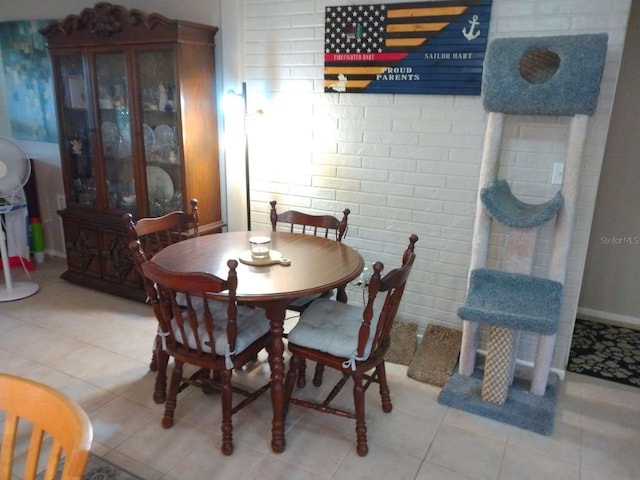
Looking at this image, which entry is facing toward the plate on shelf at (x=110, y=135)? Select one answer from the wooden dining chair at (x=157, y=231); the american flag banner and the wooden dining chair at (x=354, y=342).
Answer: the wooden dining chair at (x=354, y=342)

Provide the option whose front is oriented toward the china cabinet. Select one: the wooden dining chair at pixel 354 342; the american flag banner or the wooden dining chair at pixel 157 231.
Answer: the wooden dining chair at pixel 354 342

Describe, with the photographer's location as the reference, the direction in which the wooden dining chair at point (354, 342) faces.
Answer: facing away from the viewer and to the left of the viewer

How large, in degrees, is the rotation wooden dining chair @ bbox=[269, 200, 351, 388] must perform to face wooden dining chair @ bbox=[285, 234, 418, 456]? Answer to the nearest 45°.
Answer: approximately 45° to its left

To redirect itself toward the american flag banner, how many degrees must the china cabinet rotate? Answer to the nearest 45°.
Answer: approximately 90° to its left

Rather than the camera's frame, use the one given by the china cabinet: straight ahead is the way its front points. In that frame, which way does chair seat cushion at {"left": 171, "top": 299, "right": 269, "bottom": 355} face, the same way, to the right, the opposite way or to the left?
the opposite way

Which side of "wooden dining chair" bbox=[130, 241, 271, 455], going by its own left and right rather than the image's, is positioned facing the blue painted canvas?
left

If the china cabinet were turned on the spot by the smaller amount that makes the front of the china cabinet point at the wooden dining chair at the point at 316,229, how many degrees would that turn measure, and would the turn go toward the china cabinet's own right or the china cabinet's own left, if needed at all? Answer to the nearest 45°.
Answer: approximately 90° to the china cabinet's own left

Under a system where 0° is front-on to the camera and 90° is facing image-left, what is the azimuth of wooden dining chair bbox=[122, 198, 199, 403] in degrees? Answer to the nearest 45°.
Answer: approximately 315°

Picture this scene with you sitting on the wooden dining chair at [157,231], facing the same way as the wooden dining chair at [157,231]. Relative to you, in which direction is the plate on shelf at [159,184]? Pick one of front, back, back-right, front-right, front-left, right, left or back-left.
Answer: back-left

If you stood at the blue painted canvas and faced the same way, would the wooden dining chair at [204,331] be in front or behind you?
in front

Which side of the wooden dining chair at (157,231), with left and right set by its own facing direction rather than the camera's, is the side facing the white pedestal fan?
back

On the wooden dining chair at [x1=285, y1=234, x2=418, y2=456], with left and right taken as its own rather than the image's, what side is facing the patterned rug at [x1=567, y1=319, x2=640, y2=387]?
right

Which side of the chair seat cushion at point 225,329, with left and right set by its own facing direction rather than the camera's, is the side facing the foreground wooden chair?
back

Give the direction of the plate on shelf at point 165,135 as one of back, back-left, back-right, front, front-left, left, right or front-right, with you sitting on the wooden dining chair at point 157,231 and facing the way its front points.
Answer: back-left
